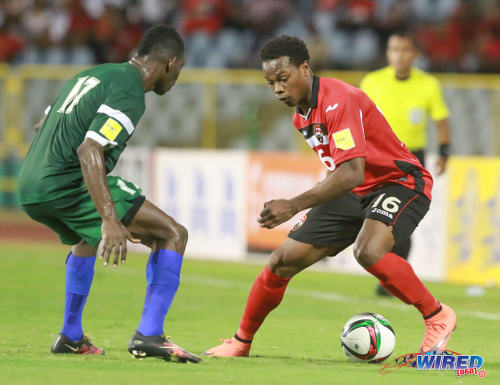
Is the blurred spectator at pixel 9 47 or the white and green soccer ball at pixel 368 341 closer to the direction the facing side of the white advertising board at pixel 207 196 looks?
the white and green soccer ball

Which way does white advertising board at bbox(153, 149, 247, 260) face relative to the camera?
toward the camera

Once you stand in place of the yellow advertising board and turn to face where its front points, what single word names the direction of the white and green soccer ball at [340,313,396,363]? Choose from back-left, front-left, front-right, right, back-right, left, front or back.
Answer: front

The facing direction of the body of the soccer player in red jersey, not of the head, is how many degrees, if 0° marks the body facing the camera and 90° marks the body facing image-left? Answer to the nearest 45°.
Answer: approximately 45°

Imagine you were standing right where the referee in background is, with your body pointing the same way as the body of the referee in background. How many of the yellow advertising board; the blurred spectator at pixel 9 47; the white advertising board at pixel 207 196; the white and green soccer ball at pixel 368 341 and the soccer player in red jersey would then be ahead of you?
2

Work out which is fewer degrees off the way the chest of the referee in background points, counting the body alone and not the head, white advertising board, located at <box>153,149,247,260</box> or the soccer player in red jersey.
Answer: the soccer player in red jersey

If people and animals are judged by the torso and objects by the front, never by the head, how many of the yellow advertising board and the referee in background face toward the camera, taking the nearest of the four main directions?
2

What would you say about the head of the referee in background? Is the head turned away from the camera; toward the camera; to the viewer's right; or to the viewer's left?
toward the camera

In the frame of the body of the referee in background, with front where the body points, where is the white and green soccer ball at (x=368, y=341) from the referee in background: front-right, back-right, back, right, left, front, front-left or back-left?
front

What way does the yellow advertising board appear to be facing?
toward the camera

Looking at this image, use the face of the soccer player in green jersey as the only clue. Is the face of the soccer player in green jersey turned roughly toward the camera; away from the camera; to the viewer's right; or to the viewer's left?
to the viewer's right

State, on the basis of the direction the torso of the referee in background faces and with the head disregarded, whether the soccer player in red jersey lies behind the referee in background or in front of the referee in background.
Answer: in front
